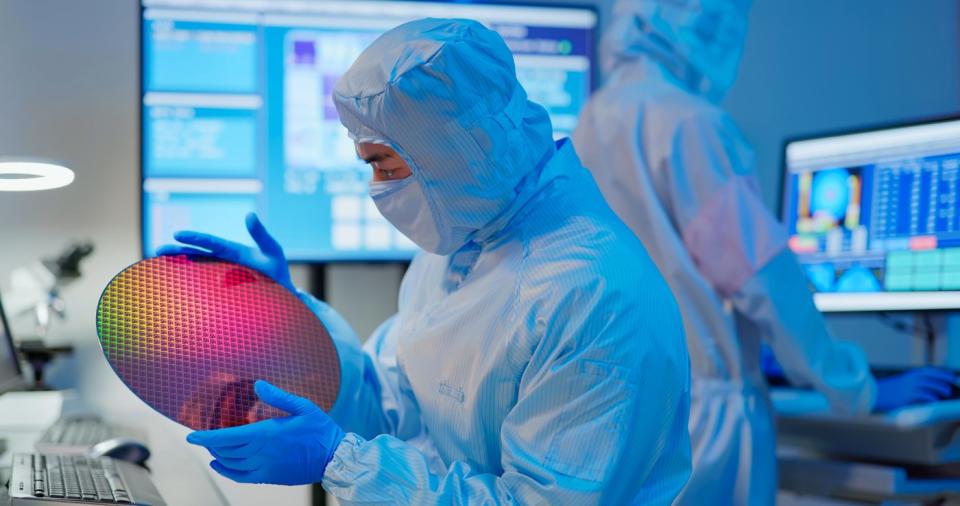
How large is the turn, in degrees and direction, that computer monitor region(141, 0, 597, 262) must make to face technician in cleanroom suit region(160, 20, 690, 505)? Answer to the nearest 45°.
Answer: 0° — it already faces them

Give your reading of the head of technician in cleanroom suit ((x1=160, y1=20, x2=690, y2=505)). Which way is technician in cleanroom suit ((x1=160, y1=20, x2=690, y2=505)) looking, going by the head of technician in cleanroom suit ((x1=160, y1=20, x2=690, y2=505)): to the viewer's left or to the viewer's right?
to the viewer's left

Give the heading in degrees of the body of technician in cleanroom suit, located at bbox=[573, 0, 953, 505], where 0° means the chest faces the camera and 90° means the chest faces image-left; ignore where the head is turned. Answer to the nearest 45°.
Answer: approximately 225°

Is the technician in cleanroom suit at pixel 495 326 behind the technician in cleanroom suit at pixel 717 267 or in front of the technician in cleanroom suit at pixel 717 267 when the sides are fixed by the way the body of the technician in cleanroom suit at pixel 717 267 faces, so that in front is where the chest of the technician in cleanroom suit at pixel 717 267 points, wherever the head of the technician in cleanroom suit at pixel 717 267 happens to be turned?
behind

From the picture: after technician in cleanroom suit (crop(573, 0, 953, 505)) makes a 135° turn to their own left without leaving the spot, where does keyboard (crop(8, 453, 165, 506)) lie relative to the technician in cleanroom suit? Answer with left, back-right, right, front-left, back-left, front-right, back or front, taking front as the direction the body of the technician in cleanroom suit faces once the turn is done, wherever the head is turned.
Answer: front-left

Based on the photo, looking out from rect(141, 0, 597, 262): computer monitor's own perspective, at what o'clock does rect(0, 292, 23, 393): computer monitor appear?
rect(0, 292, 23, 393): computer monitor is roughly at 1 o'clock from rect(141, 0, 597, 262): computer monitor.

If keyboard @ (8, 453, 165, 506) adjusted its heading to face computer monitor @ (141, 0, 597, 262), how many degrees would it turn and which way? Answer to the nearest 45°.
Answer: approximately 90° to its left

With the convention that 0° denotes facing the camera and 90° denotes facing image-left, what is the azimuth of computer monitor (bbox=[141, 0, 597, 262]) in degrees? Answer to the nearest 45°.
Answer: approximately 0°
